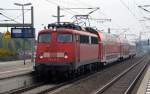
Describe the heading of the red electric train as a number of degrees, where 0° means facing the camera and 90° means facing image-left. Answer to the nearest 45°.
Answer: approximately 45°
